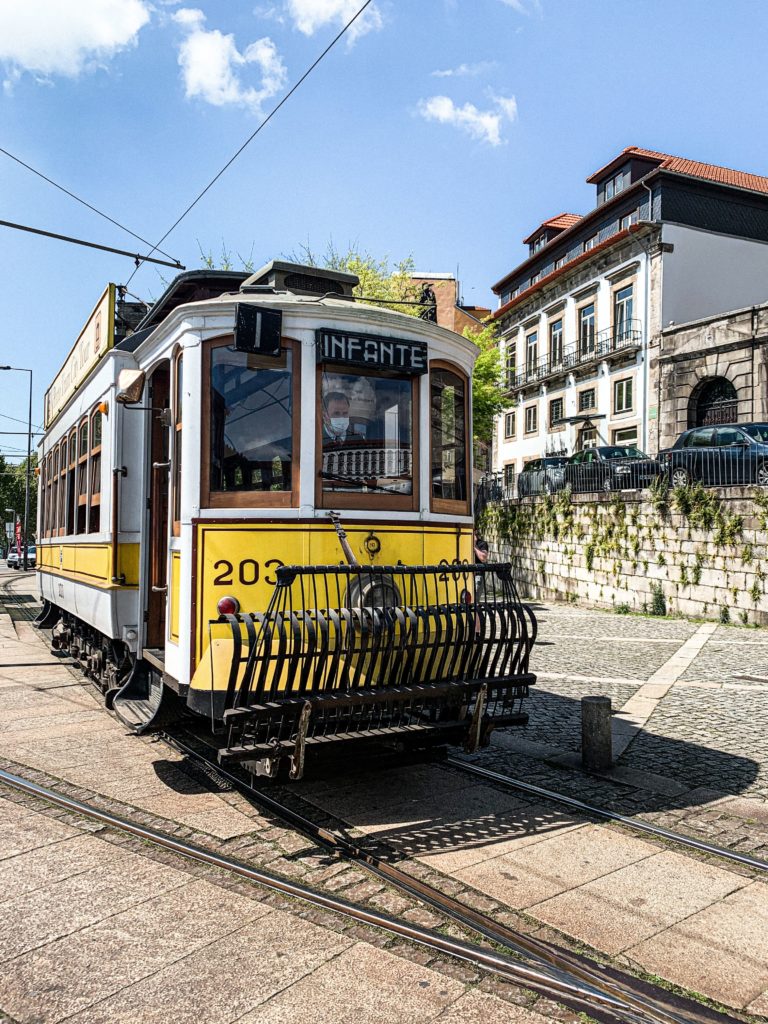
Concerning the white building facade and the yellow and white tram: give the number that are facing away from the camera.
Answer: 0

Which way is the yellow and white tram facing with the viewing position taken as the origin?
facing the viewer and to the right of the viewer

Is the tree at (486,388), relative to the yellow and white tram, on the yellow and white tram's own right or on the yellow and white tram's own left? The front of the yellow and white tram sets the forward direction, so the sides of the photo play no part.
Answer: on the yellow and white tram's own left

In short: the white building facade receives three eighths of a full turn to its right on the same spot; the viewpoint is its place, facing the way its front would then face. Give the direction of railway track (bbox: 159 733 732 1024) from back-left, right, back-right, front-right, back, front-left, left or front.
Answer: back

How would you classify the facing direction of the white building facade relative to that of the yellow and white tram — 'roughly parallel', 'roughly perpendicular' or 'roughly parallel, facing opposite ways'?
roughly perpendicular

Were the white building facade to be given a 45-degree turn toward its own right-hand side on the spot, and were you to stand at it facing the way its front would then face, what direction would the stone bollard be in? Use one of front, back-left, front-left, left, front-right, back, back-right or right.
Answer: left

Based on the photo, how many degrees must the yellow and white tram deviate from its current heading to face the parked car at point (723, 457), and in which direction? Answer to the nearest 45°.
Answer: approximately 90° to its left

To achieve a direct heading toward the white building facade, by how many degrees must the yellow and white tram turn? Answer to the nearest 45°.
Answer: approximately 90° to its left

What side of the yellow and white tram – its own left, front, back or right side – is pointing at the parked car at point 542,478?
left

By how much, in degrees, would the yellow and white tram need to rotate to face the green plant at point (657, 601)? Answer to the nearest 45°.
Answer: approximately 90° to its left
